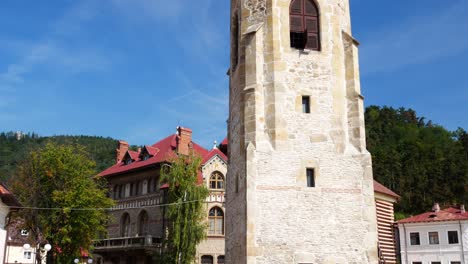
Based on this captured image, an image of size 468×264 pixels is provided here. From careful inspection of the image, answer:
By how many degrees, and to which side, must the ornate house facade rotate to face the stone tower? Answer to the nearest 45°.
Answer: approximately 45° to its left

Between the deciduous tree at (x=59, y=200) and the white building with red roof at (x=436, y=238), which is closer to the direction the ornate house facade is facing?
the deciduous tree

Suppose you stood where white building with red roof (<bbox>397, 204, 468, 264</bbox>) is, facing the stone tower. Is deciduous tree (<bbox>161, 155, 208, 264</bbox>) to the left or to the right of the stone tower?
right

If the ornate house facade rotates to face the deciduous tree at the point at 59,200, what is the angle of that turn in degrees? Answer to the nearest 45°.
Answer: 0° — it already faces it

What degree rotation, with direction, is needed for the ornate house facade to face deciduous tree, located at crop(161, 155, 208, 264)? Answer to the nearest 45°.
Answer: approximately 45° to its left

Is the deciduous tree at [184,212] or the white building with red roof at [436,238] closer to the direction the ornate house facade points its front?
the deciduous tree

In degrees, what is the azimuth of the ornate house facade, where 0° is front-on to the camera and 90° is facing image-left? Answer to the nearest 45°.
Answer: approximately 45°

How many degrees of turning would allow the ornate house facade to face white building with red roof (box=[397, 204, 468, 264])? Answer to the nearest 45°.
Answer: approximately 135° to its left
